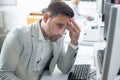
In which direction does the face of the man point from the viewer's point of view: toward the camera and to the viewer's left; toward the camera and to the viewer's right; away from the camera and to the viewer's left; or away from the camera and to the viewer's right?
toward the camera and to the viewer's right

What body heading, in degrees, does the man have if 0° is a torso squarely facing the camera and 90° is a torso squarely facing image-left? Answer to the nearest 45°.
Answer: approximately 315°

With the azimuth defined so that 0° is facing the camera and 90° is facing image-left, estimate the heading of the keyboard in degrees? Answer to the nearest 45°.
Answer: approximately 90°

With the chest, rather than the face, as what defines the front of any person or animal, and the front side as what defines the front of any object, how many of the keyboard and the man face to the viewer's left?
1
